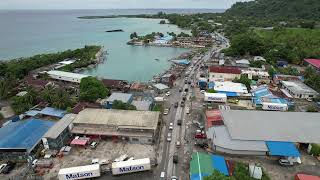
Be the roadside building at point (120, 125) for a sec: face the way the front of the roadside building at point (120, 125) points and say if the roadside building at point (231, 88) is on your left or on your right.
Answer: on your left

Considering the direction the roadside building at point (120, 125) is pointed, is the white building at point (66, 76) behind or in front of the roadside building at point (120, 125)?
behind

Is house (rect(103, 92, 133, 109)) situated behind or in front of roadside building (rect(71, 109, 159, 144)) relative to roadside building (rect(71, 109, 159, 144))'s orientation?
behind

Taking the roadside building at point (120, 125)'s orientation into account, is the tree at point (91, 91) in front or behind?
behind
